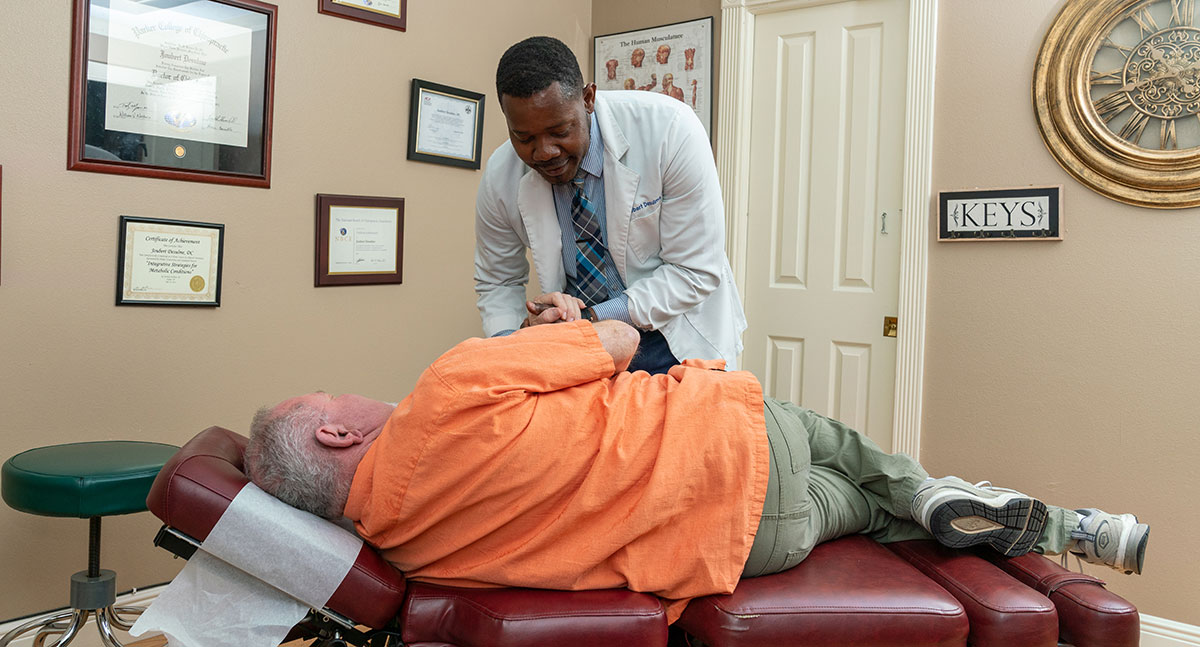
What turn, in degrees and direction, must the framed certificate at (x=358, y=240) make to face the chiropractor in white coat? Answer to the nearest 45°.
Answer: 0° — it already faces them

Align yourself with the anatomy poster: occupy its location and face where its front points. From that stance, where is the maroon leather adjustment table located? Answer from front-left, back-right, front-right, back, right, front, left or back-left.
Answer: front-left

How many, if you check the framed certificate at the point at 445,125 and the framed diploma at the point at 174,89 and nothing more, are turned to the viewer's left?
0

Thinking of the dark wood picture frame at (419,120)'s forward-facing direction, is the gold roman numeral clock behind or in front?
in front

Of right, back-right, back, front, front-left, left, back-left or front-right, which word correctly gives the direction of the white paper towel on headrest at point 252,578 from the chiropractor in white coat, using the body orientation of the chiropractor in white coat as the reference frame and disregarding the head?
front

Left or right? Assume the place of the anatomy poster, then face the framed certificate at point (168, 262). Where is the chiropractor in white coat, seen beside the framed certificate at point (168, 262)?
left

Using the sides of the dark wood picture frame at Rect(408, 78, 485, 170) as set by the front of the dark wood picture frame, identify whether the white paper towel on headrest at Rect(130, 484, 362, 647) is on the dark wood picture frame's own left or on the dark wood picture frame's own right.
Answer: on the dark wood picture frame's own right

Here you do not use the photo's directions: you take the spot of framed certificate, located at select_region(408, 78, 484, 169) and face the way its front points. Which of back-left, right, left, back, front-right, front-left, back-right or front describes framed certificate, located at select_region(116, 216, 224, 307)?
right

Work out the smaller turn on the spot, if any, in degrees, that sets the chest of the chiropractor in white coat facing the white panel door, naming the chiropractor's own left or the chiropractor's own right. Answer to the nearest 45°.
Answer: approximately 180°

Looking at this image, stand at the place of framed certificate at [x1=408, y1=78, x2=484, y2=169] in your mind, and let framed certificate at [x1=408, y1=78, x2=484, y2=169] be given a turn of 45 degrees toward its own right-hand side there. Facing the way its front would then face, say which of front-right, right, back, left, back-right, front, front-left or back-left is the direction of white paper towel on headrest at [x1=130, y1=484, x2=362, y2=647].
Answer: front

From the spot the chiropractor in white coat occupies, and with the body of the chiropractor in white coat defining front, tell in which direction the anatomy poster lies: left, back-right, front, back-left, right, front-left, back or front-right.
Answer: back-right

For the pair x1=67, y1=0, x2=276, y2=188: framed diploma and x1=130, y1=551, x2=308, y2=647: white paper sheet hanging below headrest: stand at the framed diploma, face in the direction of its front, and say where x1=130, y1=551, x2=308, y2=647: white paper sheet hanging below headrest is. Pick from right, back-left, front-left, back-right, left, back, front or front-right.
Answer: front-right

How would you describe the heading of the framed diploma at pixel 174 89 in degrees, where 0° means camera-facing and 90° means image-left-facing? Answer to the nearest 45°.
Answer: approximately 315°

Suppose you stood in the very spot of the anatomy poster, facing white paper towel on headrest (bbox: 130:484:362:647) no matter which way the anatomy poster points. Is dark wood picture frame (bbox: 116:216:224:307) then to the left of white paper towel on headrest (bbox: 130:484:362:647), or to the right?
right

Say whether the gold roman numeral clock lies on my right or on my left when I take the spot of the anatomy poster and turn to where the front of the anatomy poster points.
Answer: on my left
